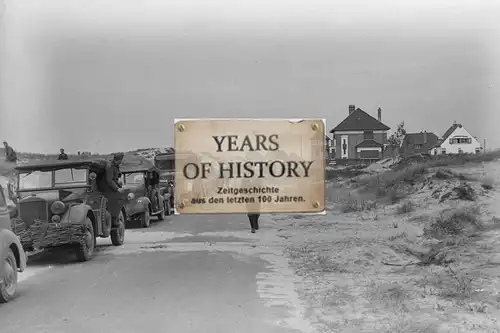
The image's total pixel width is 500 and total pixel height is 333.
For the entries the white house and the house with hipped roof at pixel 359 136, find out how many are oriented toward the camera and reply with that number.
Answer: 2

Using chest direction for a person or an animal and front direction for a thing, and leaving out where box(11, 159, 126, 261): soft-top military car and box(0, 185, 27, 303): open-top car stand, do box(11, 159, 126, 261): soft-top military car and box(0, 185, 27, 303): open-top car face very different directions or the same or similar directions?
same or similar directions

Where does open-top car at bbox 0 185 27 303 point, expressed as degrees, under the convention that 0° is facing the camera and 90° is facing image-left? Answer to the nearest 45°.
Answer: approximately 45°

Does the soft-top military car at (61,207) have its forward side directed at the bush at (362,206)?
no

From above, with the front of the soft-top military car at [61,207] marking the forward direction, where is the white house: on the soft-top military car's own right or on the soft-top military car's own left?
on the soft-top military car's own left

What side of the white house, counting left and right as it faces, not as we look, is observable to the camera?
front

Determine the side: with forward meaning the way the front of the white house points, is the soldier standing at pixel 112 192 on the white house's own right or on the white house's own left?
on the white house's own right

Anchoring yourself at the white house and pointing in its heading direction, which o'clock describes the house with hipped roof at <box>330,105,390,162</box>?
The house with hipped roof is roughly at 2 o'clock from the white house.

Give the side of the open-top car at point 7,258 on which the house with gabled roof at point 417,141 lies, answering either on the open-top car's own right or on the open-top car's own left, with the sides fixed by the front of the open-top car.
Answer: on the open-top car's own left

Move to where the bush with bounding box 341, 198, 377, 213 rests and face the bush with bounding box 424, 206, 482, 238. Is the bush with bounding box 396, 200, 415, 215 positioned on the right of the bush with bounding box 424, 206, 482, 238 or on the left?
left

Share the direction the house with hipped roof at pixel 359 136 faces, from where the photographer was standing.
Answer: facing the viewer
